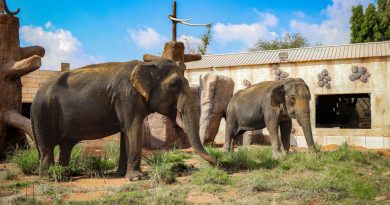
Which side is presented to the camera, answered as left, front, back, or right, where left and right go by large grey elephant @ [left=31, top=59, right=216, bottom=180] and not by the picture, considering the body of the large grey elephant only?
right

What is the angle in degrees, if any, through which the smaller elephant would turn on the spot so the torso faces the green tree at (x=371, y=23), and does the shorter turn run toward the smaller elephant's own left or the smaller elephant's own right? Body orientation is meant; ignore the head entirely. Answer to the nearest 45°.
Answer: approximately 135° to the smaller elephant's own left

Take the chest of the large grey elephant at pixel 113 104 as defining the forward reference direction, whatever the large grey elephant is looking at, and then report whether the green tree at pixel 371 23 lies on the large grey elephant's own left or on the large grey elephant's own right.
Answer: on the large grey elephant's own left

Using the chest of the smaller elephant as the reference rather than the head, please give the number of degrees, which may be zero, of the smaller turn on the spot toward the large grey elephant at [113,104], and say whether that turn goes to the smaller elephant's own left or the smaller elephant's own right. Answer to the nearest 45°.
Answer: approximately 90° to the smaller elephant's own right

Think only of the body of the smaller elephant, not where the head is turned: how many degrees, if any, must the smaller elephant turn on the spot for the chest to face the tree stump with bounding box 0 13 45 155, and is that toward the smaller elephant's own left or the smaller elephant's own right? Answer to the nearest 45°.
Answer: approximately 135° to the smaller elephant's own right

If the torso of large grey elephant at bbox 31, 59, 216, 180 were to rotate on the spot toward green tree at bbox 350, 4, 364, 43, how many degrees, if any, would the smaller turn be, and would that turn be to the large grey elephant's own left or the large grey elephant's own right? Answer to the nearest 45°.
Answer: approximately 45° to the large grey elephant's own left

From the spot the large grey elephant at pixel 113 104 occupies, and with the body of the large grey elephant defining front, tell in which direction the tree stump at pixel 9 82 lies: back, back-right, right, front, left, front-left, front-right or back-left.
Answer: back-left

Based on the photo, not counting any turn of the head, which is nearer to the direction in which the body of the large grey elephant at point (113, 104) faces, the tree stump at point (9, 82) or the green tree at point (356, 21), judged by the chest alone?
the green tree

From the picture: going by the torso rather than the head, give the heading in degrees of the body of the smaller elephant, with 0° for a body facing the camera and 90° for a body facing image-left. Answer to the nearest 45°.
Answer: approximately 315°
